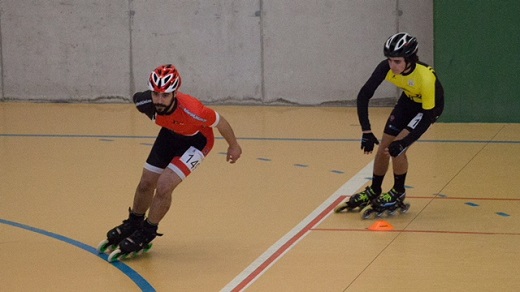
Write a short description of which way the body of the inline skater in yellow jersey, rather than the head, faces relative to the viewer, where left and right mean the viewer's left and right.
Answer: facing the viewer and to the left of the viewer
